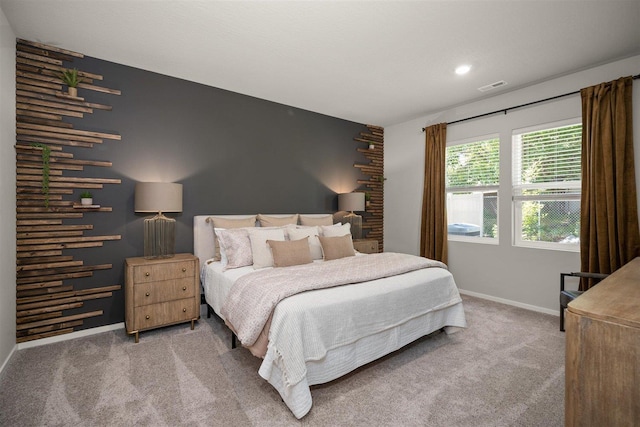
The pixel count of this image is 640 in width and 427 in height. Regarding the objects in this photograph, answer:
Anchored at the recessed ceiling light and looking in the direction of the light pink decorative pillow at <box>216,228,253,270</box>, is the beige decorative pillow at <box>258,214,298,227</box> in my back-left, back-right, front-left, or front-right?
front-right

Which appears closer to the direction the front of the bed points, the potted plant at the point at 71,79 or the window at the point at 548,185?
the window

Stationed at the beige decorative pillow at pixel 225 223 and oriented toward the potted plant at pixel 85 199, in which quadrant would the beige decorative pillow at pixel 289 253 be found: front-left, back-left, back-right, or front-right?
back-left

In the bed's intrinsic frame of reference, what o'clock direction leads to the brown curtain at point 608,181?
The brown curtain is roughly at 10 o'clock from the bed.

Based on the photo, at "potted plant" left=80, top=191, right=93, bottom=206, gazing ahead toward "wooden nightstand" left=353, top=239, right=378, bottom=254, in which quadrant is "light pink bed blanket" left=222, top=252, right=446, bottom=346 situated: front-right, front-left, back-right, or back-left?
front-right

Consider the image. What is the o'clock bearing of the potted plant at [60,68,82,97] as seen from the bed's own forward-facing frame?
The potted plant is roughly at 5 o'clock from the bed.

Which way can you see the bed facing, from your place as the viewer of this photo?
facing the viewer and to the right of the viewer

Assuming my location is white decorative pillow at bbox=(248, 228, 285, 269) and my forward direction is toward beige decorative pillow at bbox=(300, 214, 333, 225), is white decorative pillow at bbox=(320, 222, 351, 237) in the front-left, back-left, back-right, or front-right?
front-right

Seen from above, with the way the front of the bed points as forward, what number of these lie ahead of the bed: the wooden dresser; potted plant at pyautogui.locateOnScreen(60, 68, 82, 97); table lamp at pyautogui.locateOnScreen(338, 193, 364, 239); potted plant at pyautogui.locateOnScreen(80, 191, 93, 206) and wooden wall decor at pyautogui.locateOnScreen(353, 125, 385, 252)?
1

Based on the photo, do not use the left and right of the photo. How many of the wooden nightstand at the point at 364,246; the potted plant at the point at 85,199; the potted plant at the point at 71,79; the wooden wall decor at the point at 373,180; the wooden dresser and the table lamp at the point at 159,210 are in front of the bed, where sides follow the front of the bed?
1

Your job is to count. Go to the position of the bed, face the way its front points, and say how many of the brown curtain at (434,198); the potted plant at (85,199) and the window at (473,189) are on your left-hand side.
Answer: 2

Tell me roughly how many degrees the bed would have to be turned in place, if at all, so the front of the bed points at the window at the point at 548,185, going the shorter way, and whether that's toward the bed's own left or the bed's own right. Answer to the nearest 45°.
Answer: approximately 90° to the bed's own left

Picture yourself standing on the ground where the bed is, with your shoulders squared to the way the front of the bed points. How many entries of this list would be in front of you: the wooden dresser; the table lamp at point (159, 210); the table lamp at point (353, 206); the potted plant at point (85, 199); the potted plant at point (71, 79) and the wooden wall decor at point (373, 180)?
1

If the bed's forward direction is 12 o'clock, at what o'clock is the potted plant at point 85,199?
The potted plant is roughly at 5 o'clock from the bed.

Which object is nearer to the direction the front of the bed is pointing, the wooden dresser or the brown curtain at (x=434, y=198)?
the wooden dresser

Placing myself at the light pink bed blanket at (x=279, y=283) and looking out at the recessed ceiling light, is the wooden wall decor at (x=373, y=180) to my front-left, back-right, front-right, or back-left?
front-left

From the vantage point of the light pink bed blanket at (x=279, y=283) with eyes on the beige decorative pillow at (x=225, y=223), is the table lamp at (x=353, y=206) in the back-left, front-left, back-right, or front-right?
front-right

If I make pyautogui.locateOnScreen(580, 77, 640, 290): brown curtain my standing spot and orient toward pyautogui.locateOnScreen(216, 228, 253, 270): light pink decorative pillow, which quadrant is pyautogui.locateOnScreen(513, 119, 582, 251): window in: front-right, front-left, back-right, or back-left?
front-right

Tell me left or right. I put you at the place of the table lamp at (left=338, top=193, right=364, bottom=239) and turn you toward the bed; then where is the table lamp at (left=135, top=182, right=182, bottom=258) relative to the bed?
right
